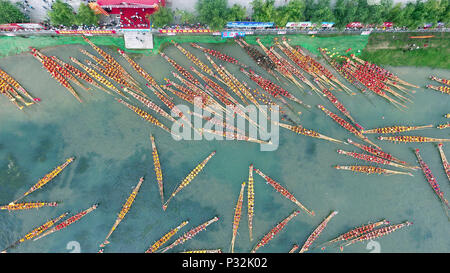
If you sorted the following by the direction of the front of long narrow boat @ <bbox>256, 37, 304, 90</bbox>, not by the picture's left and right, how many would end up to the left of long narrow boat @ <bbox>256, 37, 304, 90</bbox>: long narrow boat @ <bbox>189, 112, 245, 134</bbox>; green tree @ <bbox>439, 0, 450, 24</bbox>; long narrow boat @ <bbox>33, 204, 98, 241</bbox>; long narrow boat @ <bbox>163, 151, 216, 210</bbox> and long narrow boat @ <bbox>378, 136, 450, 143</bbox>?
3

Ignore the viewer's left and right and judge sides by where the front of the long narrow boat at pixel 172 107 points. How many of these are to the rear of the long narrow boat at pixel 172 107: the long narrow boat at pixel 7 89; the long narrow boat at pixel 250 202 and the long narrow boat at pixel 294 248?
2

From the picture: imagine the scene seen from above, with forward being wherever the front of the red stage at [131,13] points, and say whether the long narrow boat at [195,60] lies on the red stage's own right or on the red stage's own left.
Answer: on the red stage's own left

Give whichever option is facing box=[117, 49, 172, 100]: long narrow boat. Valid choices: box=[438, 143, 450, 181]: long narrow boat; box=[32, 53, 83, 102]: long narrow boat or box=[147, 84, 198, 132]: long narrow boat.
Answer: box=[147, 84, 198, 132]: long narrow boat

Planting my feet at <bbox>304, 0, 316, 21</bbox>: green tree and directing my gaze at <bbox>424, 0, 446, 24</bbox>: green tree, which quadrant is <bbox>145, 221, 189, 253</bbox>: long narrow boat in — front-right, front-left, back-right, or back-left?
back-right
